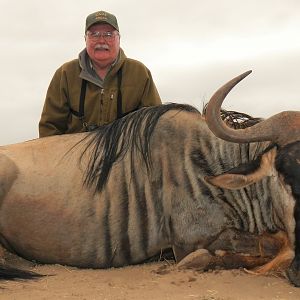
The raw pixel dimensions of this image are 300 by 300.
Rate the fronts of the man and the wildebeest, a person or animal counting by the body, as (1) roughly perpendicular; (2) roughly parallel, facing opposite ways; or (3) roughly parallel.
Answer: roughly perpendicular

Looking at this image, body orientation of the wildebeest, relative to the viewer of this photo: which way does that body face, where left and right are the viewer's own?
facing to the right of the viewer

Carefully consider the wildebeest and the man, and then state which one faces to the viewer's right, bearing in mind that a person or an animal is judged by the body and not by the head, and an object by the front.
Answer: the wildebeest

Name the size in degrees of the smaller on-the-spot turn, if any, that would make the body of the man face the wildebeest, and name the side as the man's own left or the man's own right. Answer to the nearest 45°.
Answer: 0° — they already face it

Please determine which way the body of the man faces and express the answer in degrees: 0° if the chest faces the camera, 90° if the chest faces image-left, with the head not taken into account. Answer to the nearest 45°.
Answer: approximately 0°
